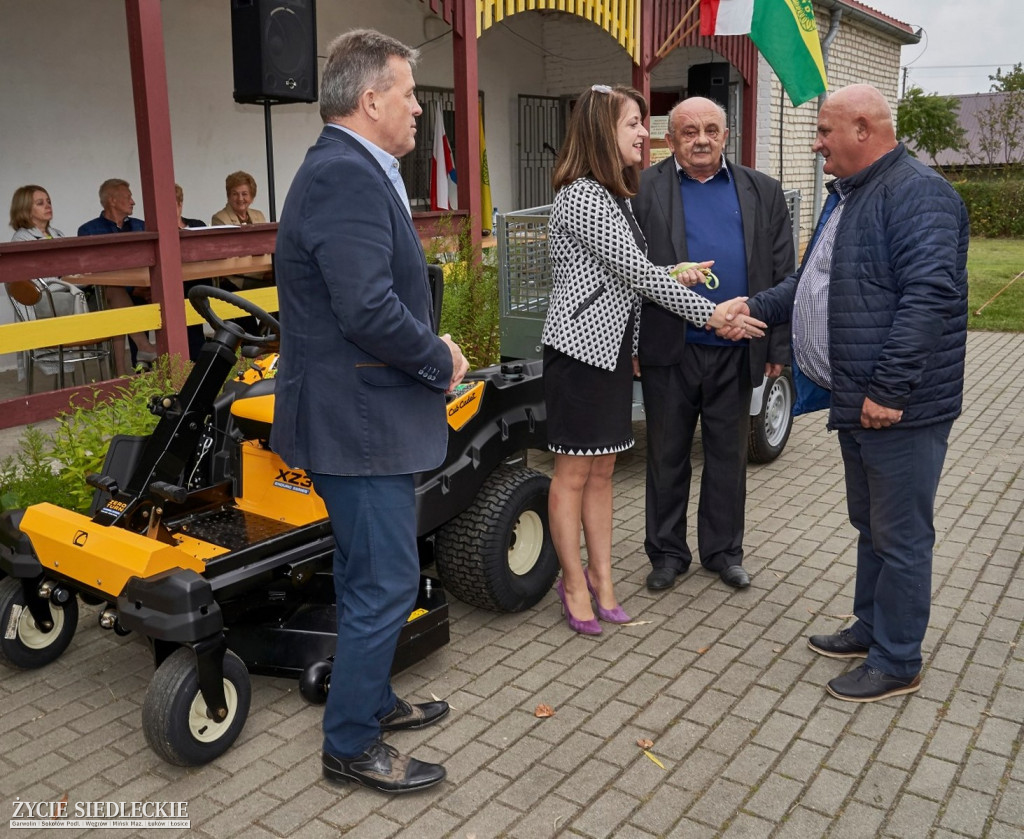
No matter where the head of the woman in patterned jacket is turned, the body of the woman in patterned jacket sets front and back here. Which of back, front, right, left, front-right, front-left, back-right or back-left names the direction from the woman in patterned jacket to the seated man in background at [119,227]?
back-left

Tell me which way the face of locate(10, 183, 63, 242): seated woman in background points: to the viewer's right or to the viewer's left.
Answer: to the viewer's right

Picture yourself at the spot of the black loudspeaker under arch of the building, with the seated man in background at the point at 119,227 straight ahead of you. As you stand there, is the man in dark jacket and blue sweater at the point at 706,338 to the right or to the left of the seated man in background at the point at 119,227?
left

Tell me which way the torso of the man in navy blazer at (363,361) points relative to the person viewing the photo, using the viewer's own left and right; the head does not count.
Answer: facing to the right of the viewer

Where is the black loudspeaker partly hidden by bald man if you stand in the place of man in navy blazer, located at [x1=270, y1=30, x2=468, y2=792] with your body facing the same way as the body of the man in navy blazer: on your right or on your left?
on your left

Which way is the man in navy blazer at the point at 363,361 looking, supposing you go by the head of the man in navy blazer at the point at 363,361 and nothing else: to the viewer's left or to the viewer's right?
to the viewer's right

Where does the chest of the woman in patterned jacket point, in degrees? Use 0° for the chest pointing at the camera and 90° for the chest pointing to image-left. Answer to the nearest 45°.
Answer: approximately 270°

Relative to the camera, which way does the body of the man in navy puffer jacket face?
to the viewer's left
